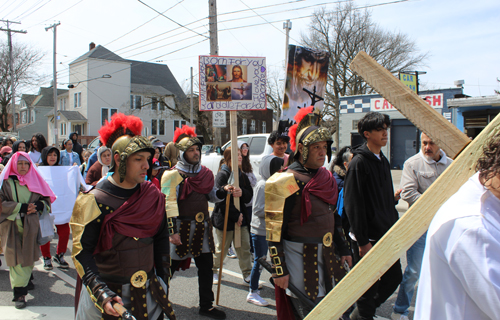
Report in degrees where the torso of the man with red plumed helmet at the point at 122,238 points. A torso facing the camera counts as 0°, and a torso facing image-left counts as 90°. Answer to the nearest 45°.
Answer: approximately 315°

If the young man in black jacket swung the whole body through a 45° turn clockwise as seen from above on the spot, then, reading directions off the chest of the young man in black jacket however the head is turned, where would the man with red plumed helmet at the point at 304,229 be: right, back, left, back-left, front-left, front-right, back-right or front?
front-right

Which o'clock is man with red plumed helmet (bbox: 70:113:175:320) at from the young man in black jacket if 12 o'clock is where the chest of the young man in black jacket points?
The man with red plumed helmet is roughly at 3 o'clock from the young man in black jacket.

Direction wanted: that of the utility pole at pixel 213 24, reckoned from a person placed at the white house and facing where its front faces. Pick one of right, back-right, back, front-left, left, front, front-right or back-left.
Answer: front-left

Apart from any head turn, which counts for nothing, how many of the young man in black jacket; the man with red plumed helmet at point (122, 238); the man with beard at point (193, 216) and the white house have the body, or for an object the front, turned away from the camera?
0

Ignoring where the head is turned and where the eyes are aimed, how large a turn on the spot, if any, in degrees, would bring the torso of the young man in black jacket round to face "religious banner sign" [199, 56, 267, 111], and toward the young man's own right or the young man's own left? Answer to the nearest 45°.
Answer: approximately 180°

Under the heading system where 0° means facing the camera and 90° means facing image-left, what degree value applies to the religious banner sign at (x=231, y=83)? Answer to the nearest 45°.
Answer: approximately 0°

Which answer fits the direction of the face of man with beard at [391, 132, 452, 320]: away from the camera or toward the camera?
toward the camera

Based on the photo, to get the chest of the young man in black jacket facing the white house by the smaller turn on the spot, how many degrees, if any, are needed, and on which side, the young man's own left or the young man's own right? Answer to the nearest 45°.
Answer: approximately 180°

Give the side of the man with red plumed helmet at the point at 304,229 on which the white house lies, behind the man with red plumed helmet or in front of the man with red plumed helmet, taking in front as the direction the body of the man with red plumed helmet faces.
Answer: behind

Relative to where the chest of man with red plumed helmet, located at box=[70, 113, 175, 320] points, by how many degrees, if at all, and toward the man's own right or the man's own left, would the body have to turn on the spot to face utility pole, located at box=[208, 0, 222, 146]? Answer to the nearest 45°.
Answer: approximately 135° to the man's own left

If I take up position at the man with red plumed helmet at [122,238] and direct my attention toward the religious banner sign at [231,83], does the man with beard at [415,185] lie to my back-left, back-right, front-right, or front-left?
front-right

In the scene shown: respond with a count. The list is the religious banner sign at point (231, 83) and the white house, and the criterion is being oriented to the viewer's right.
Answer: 0

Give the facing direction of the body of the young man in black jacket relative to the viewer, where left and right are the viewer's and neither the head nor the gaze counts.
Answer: facing the viewer and to the right of the viewer
